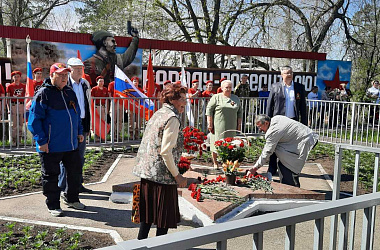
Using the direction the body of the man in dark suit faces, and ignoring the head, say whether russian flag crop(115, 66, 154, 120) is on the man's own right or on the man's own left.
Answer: on the man's own right

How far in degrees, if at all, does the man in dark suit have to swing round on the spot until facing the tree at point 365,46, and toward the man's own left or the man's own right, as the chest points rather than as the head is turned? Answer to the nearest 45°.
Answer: approximately 180°

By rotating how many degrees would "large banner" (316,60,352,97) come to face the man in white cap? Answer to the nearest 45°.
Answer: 0° — it already faces them

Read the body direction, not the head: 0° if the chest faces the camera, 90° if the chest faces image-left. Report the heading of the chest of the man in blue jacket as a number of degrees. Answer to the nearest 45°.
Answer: approximately 315°

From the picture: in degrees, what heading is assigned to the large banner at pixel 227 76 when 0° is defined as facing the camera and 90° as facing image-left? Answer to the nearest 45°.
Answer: approximately 0°

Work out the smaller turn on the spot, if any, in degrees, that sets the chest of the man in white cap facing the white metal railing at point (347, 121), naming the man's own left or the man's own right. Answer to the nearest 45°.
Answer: approximately 90° to the man's own left

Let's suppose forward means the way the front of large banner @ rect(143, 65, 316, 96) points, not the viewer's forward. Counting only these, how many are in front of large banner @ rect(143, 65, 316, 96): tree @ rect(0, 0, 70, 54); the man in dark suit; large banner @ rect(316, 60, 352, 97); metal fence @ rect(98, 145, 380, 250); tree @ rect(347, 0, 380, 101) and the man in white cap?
3

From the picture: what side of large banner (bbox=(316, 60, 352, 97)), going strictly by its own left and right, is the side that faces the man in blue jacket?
front

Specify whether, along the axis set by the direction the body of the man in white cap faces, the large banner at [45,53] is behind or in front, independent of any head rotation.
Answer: behind

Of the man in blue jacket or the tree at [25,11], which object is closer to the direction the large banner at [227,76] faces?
the man in blue jacket

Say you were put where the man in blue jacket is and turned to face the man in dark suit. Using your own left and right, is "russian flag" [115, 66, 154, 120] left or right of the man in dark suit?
left

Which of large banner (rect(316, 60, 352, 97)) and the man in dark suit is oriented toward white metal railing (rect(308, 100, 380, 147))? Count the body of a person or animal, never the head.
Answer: the large banner
